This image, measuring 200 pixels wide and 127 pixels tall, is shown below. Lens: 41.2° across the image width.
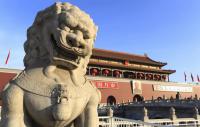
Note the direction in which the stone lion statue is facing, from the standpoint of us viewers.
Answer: facing the viewer and to the right of the viewer

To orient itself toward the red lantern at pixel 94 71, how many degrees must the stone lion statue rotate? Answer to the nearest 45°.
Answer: approximately 135° to its left

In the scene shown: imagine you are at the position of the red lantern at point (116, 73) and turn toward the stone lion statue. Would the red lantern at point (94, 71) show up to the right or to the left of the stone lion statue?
right
